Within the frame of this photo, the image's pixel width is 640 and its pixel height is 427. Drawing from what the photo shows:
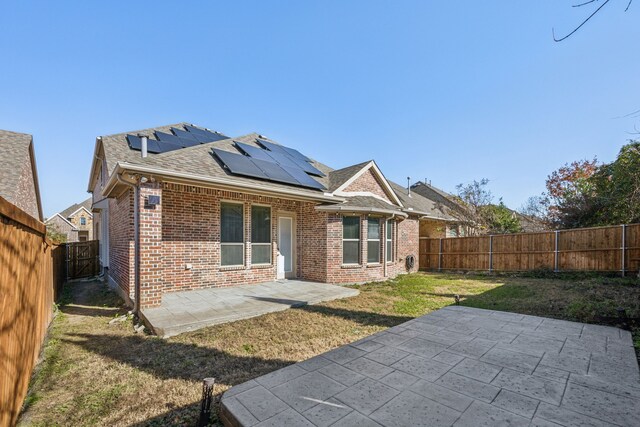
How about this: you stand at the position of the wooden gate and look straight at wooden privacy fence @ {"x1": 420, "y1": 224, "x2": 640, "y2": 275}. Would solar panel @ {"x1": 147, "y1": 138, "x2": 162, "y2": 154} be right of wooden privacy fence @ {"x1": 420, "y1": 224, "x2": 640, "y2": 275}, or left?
right

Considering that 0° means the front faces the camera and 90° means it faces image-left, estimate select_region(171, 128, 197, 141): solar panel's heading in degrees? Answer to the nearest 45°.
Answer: approximately 315°

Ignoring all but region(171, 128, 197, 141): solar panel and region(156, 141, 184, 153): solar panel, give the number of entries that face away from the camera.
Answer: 0

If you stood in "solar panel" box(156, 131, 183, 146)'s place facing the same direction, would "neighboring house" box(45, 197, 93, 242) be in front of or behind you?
behind

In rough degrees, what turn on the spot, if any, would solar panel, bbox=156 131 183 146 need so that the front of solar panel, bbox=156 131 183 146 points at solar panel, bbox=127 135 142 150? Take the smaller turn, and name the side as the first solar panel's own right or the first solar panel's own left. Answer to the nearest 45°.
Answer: approximately 90° to the first solar panel's own right

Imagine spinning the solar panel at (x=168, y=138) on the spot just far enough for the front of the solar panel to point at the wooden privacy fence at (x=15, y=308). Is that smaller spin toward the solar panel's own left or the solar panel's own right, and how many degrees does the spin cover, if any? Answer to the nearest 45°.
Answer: approximately 45° to the solar panel's own right

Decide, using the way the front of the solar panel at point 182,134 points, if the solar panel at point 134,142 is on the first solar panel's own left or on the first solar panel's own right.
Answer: on the first solar panel's own right

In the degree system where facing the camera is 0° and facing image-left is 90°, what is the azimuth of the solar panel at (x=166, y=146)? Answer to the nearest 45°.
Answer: approximately 315°
